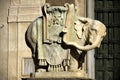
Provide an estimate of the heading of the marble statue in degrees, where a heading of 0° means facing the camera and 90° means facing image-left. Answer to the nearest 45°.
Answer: approximately 270°
